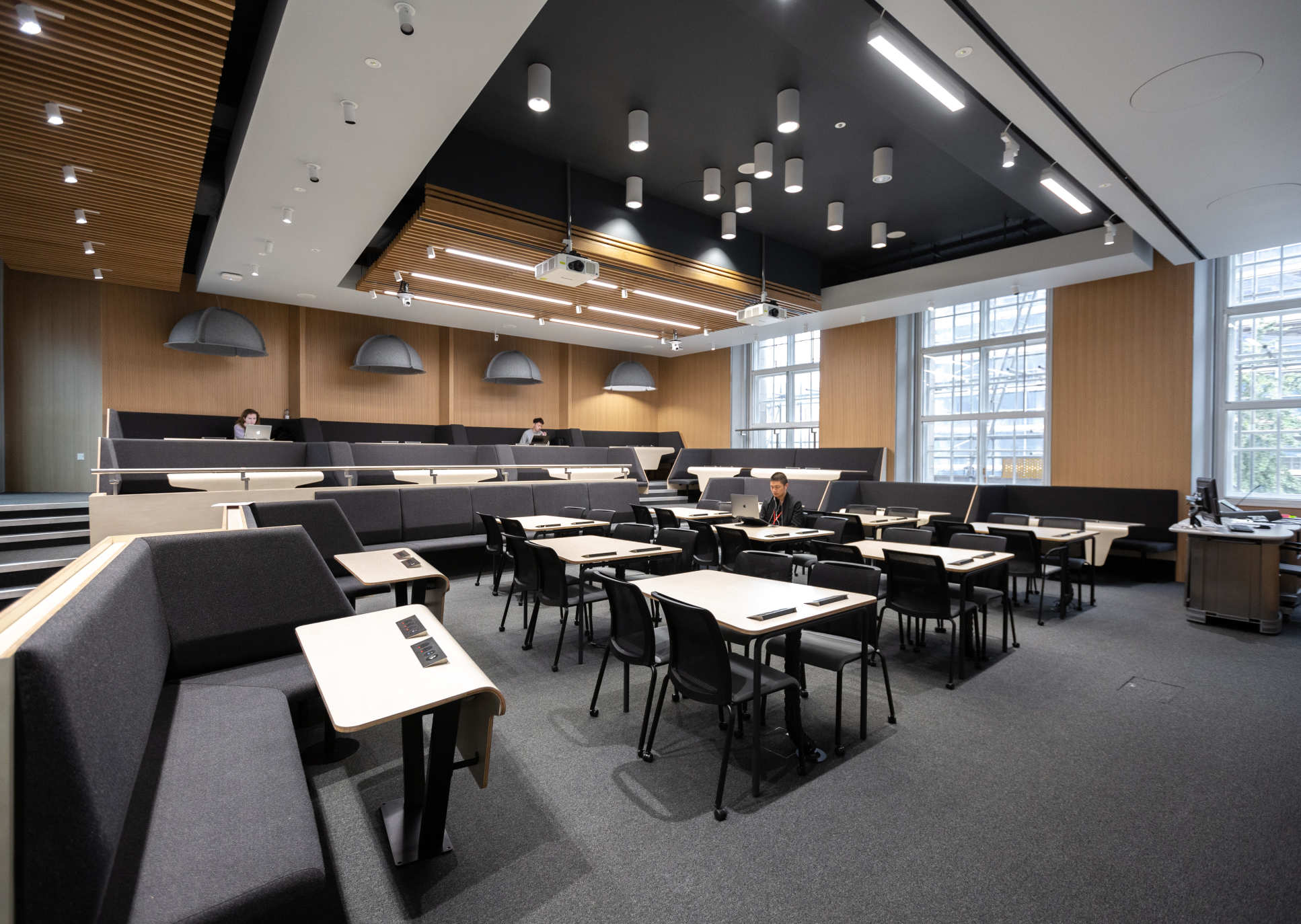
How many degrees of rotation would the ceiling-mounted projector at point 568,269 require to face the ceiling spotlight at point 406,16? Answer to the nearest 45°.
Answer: approximately 45° to its right

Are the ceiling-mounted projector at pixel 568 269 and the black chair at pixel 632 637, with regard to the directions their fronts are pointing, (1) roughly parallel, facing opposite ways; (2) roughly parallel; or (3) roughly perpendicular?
roughly perpendicular

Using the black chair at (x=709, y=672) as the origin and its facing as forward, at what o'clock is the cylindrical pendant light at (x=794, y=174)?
The cylindrical pendant light is roughly at 11 o'clock from the black chair.

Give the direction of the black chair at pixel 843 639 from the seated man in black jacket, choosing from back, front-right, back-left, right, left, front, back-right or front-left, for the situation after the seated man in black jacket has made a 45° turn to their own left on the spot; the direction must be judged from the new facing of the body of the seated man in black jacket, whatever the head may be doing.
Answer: front

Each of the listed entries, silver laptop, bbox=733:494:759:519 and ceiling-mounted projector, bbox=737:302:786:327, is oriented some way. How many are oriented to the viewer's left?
0

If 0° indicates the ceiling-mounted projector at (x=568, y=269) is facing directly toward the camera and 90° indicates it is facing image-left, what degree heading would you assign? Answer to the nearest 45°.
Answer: approximately 315°

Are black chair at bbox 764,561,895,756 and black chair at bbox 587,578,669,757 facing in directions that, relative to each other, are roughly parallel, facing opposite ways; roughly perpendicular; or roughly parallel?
roughly parallel, facing opposite ways

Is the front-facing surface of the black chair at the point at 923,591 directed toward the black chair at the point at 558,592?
no

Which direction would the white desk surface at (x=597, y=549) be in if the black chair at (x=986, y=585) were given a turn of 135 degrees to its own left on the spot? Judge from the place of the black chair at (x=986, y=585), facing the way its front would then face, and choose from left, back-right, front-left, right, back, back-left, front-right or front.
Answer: back-right

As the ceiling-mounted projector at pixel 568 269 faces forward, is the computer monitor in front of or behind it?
in front

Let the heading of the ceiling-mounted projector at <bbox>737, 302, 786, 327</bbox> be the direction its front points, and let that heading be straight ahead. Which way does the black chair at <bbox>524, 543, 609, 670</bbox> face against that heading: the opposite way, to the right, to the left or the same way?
to the left

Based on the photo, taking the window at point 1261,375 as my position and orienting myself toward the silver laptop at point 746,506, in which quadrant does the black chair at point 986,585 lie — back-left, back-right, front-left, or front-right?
front-left

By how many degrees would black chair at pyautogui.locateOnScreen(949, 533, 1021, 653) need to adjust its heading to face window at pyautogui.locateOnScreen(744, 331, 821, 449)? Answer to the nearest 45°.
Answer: approximately 90° to its right
